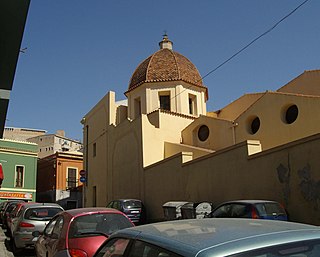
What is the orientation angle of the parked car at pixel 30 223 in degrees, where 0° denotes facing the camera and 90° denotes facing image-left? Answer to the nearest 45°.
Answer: approximately 180°

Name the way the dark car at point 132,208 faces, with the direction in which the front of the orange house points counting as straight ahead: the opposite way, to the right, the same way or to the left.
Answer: the opposite way

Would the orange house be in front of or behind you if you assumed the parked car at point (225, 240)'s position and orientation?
in front

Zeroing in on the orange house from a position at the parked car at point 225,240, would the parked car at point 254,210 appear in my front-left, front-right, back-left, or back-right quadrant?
front-right

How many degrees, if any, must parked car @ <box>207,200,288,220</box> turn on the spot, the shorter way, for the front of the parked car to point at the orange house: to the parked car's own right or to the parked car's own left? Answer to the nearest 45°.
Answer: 0° — it already faces it

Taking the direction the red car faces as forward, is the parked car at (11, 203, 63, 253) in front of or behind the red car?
in front

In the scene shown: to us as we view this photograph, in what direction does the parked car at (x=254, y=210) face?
facing away from the viewer and to the left of the viewer

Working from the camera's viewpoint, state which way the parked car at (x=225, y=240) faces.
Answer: facing away from the viewer and to the left of the viewer

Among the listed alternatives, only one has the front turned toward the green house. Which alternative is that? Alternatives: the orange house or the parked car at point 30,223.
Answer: the parked car

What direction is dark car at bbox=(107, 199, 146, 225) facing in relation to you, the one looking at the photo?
facing away from the viewer and to the left of the viewer
